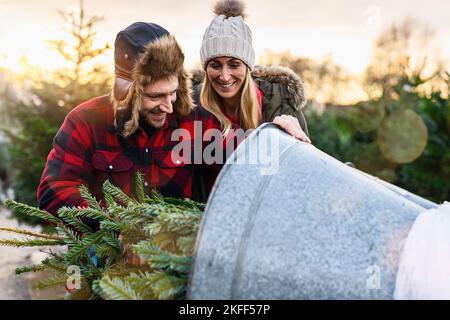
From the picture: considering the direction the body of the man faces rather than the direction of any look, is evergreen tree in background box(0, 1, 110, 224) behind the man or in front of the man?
behind

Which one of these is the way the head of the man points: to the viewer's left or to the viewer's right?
to the viewer's right

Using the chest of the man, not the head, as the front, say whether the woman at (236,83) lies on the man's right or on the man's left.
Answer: on the man's left

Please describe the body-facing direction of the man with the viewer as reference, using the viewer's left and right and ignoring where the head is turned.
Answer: facing the viewer and to the right of the viewer
